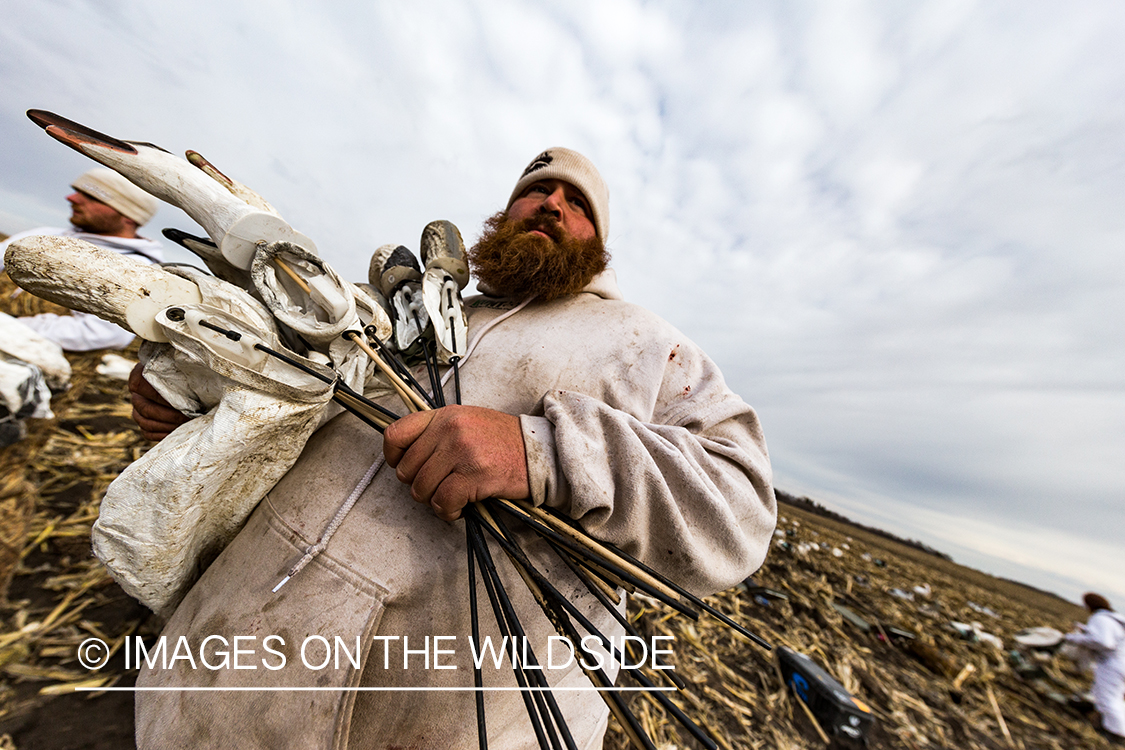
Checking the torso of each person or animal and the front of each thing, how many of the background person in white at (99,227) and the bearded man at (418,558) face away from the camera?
0

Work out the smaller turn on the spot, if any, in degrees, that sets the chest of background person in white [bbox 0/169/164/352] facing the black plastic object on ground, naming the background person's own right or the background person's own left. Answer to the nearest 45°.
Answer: approximately 135° to the background person's own left

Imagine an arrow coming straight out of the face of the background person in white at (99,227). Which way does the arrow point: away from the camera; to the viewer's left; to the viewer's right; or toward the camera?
to the viewer's left

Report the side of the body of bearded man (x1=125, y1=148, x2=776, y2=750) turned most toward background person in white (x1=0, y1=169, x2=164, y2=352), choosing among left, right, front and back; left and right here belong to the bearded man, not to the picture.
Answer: right

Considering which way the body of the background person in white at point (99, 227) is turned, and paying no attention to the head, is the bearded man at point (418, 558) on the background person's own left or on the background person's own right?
on the background person's own left

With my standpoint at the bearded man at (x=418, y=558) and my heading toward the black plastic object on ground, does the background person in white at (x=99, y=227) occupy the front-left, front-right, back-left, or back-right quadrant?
back-left

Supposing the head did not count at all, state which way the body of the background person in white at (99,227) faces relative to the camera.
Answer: to the viewer's left

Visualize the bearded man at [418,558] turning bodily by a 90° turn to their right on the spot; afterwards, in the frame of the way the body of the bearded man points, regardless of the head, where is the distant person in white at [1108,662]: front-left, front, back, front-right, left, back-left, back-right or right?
back-right

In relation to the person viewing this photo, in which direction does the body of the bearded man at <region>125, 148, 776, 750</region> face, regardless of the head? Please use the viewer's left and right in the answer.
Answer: facing the viewer and to the left of the viewer
